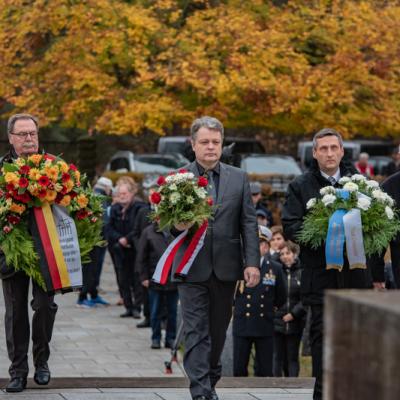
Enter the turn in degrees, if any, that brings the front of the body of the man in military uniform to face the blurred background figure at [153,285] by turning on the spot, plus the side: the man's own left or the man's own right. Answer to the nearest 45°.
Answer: approximately 135° to the man's own right

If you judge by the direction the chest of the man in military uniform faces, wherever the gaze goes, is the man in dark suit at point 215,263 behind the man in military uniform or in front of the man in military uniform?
in front

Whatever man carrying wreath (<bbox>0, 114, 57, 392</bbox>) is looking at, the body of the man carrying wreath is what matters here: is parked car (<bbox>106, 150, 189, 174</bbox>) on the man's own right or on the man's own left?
on the man's own left

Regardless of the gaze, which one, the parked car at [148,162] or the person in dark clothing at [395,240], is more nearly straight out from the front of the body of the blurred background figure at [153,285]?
the person in dark clothing

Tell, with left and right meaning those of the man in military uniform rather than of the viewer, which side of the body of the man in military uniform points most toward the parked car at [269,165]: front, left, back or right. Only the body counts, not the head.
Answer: back

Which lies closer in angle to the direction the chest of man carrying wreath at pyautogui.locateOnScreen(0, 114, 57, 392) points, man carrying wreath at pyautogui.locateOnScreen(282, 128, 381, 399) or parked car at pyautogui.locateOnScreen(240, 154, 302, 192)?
the man carrying wreath

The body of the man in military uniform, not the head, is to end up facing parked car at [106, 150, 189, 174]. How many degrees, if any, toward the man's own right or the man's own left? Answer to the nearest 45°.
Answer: approximately 180°
